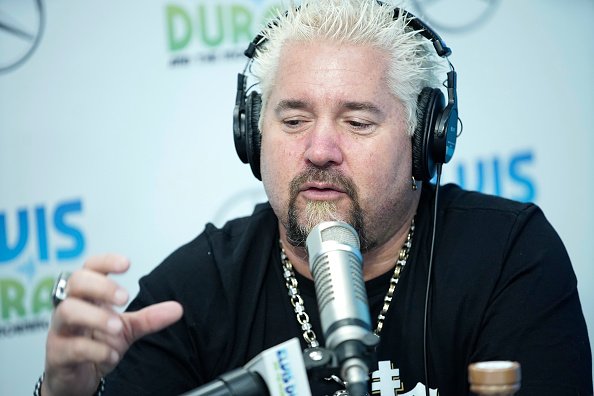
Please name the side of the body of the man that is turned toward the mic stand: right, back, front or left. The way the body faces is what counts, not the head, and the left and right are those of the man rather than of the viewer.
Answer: front

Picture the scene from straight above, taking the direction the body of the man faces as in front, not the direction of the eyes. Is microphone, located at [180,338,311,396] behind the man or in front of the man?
in front

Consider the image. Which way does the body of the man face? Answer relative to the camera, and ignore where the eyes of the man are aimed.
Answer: toward the camera

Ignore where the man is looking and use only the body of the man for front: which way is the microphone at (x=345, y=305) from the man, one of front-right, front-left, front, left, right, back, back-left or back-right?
front
